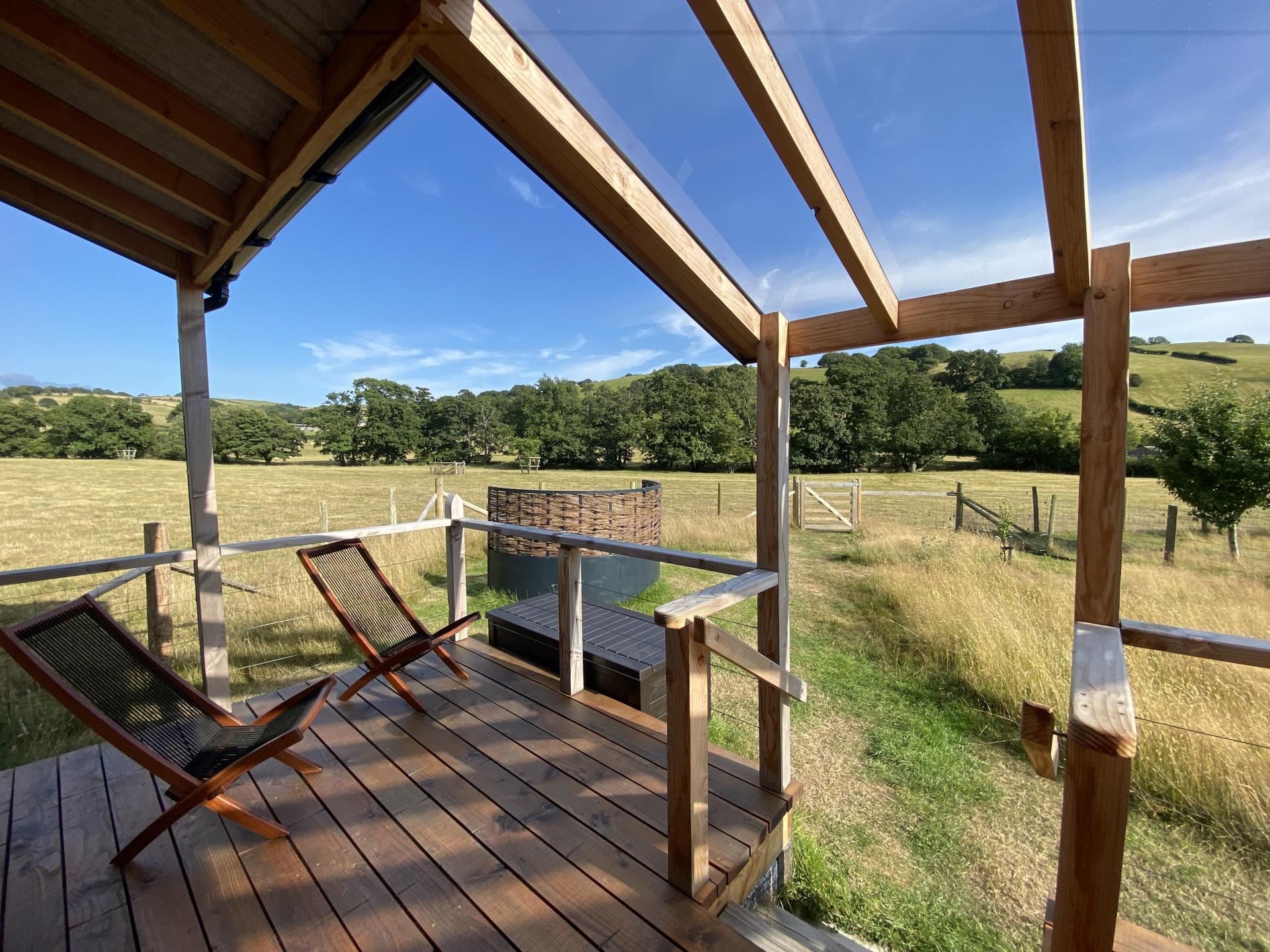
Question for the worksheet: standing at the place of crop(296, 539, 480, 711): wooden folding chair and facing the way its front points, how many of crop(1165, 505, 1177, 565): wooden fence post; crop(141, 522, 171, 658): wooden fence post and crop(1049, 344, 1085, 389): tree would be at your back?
1

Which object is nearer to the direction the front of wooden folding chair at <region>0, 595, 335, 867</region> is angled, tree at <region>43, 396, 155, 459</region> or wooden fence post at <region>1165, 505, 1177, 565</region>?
the wooden fence post

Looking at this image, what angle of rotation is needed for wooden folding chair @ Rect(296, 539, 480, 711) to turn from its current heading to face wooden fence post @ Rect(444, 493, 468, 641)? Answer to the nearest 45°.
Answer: approximately 90° to its left

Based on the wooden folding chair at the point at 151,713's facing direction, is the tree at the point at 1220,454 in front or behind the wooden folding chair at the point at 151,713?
in front

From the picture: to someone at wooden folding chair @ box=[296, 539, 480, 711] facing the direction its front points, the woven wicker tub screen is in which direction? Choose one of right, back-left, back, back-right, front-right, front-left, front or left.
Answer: left

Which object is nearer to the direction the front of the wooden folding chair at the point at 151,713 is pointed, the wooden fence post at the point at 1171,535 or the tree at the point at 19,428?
the wooden fence post

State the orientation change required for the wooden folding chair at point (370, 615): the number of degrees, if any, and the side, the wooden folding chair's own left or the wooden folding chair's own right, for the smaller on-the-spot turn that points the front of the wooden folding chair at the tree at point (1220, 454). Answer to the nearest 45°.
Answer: approximately 45° to the wooden folding chair's own left

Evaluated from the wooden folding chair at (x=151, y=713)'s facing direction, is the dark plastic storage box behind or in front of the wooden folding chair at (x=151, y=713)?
in front

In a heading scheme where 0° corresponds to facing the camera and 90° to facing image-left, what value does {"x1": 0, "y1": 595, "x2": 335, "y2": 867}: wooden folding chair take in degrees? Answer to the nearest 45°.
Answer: approximately 270°

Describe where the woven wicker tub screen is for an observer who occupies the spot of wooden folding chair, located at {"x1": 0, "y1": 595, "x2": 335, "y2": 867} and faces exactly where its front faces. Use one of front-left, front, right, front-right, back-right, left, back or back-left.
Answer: front-left

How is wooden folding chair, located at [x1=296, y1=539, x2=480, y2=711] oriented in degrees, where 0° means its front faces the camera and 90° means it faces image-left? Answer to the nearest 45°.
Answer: approximately 315°

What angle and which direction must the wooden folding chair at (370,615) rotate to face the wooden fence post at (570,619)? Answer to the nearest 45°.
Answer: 0° — it already faces it

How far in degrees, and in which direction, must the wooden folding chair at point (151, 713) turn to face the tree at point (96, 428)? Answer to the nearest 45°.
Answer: approximately 90° to its left

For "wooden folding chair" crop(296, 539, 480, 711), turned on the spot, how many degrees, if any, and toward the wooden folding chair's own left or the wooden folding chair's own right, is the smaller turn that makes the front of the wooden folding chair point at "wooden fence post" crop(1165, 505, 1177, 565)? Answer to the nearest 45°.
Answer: approximately 45° to the wooden folding chair's own left
